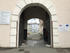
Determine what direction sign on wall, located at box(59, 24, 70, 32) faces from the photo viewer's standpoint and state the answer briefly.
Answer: facing the viewer

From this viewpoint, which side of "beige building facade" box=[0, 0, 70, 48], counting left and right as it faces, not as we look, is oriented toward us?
front

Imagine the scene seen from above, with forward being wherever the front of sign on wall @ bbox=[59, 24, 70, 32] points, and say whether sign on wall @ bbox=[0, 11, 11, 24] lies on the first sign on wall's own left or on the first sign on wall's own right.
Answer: on the first sign on wall's own right

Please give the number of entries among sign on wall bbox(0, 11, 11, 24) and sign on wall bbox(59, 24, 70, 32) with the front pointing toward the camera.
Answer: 2

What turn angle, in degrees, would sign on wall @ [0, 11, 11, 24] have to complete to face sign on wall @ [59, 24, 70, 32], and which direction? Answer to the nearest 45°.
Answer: approximately 90° to its left

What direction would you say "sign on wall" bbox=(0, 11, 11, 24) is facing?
toward the camera
